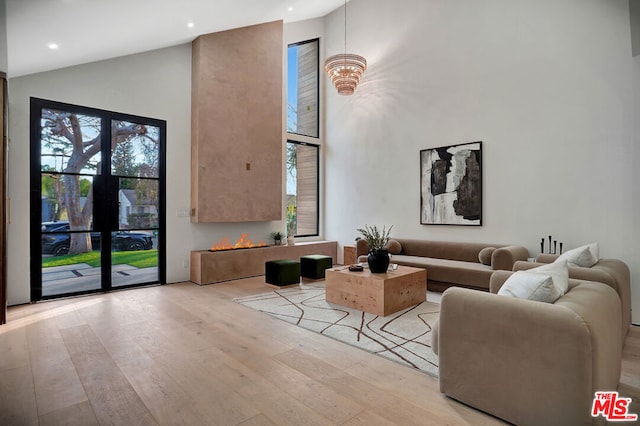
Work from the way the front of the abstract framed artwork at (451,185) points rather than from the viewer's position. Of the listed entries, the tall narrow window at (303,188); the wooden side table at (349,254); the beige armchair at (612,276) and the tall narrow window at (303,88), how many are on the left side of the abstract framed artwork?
1

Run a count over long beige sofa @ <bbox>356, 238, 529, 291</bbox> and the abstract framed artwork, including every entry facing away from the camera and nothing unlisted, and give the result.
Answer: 0

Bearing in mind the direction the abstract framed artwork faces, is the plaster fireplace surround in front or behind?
in front

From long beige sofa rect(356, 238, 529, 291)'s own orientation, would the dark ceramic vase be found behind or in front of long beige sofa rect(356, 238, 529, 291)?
in front

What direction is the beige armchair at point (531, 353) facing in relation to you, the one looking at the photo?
facing away from the viewer and to the left of the viewer

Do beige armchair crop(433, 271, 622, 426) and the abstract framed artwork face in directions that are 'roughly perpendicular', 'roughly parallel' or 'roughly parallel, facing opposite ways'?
roughly perpendicular

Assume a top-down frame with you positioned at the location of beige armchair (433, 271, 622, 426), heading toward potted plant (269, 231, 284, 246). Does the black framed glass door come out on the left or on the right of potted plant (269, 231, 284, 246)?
left

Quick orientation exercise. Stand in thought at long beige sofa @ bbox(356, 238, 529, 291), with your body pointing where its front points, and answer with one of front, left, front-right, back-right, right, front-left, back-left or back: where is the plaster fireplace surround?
front-right

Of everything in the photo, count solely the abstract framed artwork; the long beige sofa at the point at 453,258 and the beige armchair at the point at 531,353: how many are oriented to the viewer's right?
0

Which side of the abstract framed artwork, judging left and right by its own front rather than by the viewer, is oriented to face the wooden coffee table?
front

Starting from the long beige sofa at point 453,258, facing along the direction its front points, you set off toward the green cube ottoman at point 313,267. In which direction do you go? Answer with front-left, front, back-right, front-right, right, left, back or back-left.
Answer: front-right

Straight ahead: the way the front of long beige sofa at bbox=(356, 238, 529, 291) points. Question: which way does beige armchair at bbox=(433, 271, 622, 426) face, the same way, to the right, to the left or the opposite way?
to the right

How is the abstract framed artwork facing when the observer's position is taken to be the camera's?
facing the viewer and to the left of the viewer
